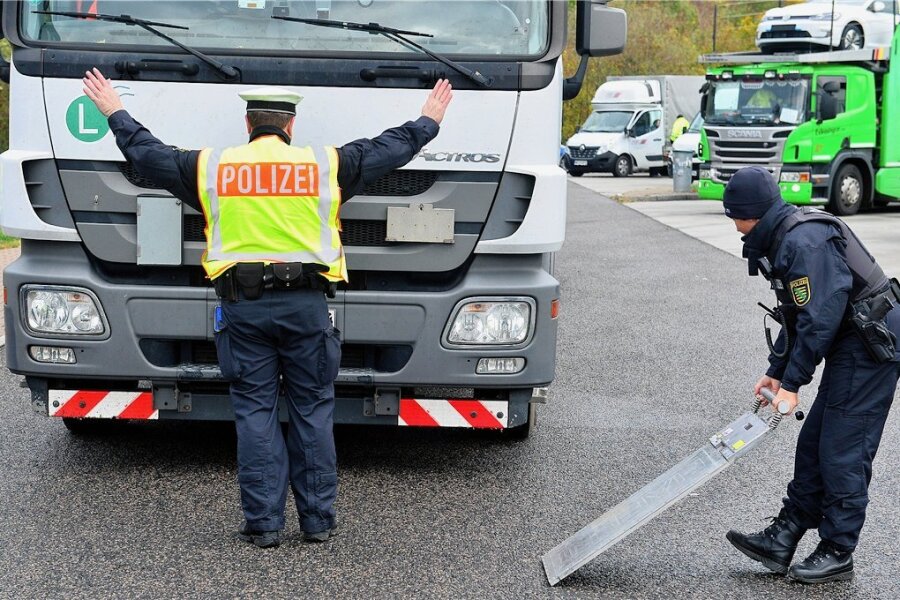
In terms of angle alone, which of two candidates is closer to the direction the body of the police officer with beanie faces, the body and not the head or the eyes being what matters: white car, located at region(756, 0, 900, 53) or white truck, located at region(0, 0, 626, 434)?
the white truck

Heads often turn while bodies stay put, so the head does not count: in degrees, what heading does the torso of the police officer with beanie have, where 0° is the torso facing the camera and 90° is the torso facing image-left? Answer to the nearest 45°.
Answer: approximately 90°

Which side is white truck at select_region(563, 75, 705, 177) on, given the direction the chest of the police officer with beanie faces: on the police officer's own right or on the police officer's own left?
on the police officer's own right

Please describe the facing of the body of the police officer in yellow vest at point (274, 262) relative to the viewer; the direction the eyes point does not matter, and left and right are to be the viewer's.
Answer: facing away from the viewer

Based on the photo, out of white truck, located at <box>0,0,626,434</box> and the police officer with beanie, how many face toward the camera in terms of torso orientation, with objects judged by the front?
1

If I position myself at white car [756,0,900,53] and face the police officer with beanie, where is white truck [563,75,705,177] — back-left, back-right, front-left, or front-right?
back-right

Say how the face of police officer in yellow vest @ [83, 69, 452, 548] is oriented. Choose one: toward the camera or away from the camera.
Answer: away from the camera

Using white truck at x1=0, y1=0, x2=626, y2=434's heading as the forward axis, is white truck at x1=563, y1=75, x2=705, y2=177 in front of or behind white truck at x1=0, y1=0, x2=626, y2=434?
behind

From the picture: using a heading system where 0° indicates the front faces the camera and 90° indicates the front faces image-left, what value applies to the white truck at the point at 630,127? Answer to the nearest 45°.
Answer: approximately 45°
